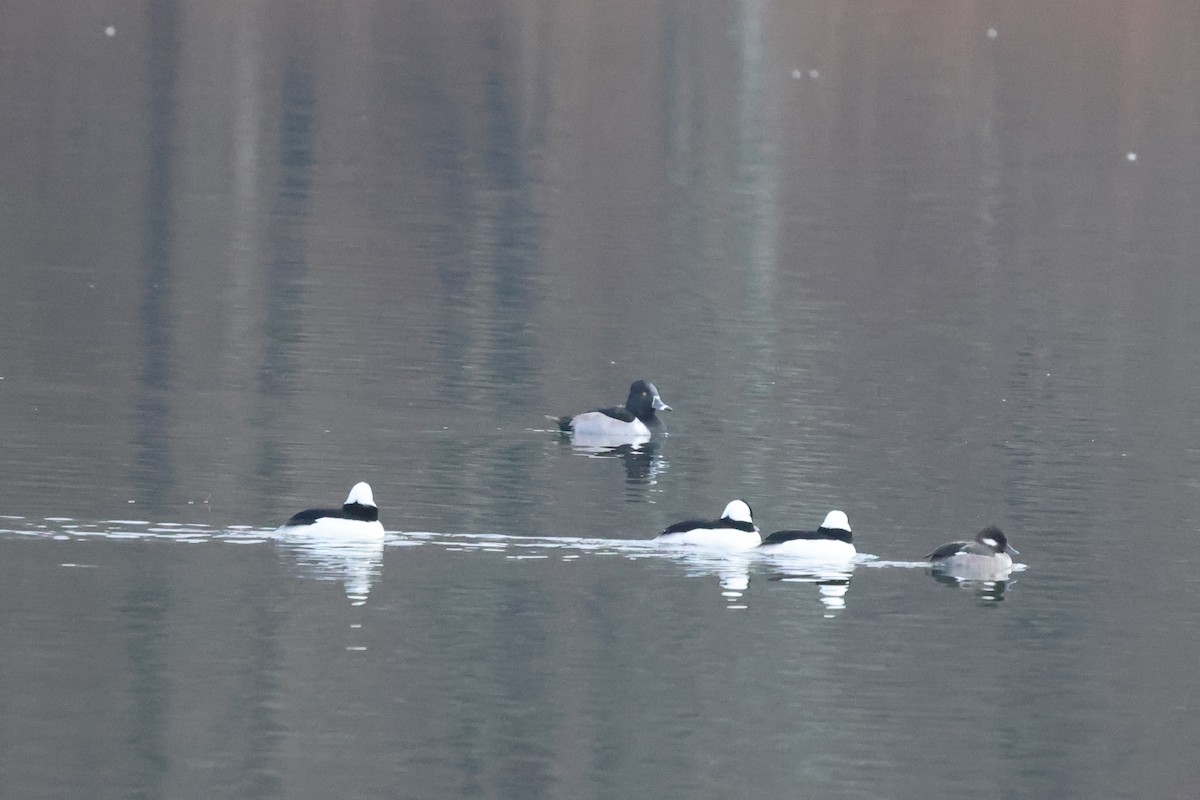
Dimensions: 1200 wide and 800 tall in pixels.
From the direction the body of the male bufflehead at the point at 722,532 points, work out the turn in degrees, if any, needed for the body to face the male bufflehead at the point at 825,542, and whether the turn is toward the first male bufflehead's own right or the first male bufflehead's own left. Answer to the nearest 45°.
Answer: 0° — it already faces it

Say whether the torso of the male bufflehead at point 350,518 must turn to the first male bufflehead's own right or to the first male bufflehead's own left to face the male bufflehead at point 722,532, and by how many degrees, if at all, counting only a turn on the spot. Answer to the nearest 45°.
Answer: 0° — it already faces it

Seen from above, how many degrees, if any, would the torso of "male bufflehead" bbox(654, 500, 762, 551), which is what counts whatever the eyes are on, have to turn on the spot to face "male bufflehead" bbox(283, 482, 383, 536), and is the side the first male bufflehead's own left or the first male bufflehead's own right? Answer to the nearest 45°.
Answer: approximately 180°

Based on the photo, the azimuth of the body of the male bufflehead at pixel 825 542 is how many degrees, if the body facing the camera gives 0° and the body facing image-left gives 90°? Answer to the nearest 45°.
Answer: approximately 270°

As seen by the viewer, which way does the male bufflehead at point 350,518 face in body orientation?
to the viewer's right

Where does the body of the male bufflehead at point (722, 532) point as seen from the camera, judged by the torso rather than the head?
to the viewer's right

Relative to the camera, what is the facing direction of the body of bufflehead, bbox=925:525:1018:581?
to the viewer's right

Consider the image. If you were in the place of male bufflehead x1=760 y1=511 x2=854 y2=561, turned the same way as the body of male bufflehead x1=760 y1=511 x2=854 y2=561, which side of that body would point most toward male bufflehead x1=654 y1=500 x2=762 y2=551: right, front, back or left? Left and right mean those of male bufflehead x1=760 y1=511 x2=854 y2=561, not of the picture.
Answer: back

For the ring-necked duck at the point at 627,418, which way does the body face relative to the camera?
to the viewer's right
